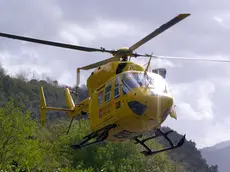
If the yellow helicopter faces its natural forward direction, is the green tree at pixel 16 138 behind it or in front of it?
behind

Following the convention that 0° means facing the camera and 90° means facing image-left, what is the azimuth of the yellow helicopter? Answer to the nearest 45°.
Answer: approximately 315°
